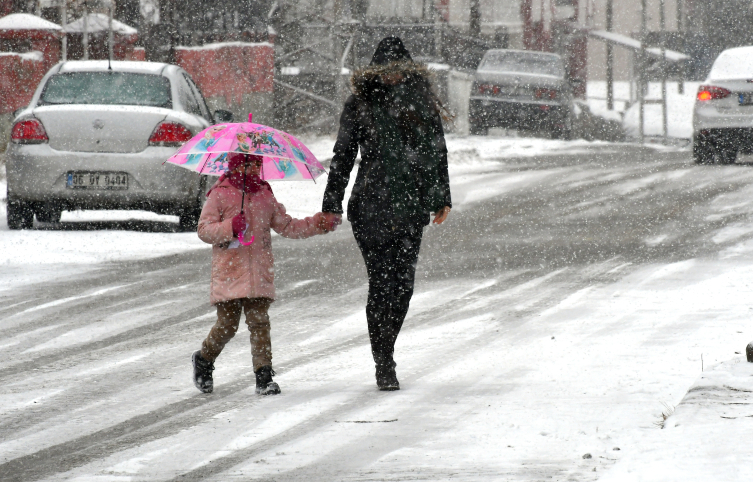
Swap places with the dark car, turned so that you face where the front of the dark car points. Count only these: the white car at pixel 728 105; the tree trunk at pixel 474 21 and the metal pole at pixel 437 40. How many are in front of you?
2

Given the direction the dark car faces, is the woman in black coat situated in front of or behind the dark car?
behind

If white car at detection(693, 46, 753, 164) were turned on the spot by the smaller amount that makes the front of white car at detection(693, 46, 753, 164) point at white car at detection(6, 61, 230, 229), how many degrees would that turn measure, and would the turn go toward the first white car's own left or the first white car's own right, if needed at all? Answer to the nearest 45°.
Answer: approximately 135° to the first white car's own left

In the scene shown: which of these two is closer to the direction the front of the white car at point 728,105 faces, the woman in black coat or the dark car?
the dark car

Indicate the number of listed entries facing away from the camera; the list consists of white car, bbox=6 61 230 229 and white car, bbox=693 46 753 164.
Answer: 2

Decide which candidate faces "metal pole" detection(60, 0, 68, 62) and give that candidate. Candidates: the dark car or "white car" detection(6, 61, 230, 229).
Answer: the white car

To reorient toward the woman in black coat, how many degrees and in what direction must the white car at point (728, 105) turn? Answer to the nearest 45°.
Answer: approximately 180°

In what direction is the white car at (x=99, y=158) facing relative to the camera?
away from the camera

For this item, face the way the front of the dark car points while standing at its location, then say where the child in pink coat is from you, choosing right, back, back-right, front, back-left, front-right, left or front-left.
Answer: back

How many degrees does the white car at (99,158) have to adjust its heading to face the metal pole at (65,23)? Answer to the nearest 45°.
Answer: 0° — it already faces it

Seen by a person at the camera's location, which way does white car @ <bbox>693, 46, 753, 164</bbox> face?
facing away from the viewer

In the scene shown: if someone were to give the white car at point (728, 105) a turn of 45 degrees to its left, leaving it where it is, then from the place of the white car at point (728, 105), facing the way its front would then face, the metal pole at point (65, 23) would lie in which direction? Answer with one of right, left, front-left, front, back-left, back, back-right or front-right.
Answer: front-left

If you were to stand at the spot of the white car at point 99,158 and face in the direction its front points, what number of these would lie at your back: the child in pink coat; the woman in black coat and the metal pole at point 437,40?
2

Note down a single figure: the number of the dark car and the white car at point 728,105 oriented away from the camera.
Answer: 2

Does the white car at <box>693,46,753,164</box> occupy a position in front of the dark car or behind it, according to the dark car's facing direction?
behind

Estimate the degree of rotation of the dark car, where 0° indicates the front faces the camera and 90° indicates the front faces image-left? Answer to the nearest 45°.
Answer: approximately 180°
